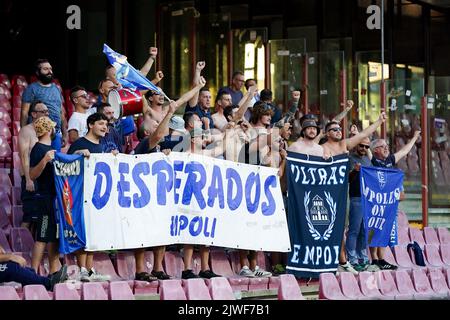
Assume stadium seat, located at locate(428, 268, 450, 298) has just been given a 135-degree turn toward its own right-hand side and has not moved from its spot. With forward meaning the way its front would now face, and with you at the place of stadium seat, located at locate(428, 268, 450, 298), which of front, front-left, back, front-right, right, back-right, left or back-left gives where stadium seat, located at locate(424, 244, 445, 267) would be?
right

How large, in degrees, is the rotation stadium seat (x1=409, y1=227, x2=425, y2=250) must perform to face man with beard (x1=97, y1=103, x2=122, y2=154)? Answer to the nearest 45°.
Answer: approximately 90° to its right

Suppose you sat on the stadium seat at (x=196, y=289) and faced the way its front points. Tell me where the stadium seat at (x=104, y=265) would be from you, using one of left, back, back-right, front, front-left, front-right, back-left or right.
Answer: back

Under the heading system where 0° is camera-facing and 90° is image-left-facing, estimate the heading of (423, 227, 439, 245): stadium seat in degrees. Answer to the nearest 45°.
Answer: approximately 315°

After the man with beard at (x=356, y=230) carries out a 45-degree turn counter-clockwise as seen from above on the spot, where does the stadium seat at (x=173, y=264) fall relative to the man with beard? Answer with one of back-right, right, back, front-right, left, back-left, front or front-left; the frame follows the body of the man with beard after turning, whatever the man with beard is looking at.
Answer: back-right

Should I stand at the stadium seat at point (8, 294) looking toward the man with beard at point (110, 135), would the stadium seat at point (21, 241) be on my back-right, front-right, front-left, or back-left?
front-left

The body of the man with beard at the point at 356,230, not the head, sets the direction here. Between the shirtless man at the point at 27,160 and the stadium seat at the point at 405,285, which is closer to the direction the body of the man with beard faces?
the stadium seat

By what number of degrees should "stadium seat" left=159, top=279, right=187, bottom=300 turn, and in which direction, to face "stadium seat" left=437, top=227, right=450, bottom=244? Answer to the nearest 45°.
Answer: approximately 90° to its left

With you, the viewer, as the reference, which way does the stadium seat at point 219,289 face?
facing the viewer and to the right of the viewer
